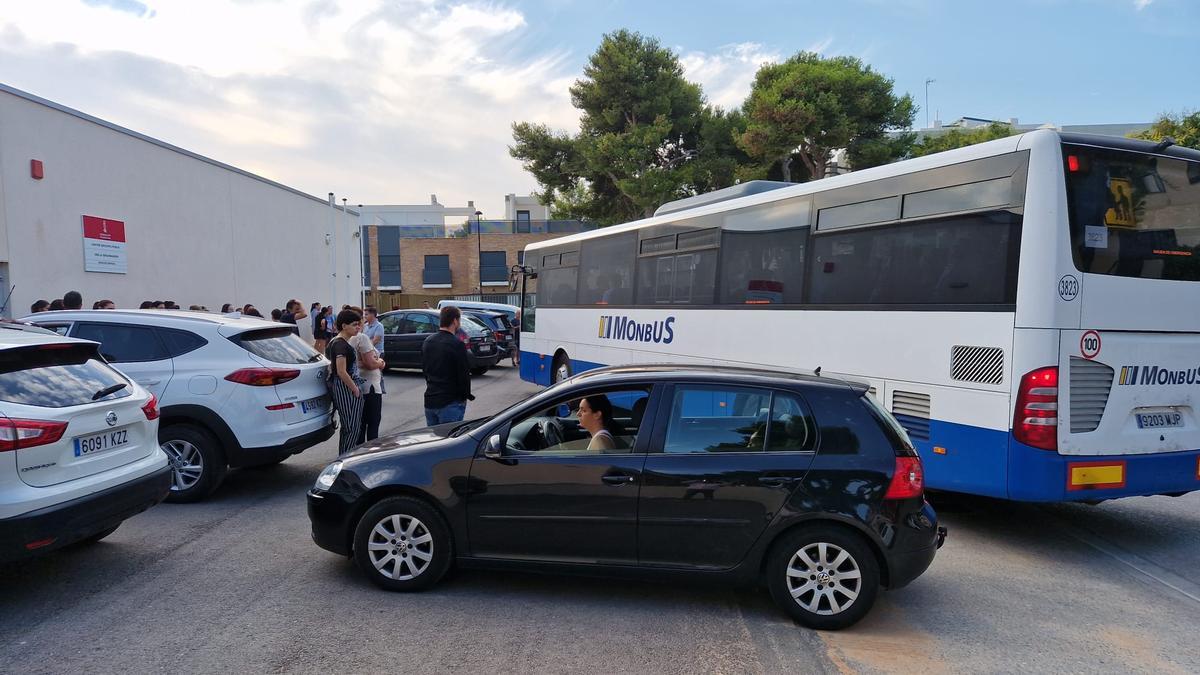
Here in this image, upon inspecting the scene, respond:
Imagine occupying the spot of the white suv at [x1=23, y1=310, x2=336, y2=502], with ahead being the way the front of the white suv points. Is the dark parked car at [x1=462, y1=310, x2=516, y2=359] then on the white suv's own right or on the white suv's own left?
on the white suv's own right

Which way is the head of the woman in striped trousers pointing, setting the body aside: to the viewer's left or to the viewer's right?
to the viewer's right

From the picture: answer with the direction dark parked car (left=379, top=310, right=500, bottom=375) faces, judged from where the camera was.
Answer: facing away from the viewer and to the left of the viewer

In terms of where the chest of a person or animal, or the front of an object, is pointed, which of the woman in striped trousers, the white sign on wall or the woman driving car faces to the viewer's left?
the woman driving car

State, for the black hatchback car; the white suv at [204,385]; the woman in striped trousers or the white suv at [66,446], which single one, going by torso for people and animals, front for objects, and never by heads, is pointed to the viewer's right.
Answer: the woman in striped trousers

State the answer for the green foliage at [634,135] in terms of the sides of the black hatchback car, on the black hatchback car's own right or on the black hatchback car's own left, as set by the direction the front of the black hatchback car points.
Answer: on the black hatchback car's own right

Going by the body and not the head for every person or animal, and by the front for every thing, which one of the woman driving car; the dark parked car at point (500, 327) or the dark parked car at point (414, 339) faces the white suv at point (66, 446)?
the woman driving car

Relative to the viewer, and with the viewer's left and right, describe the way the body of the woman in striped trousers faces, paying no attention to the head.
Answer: facing to the right of the viewer

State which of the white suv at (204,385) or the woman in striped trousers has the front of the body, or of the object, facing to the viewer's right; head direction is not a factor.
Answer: the woman in striped trousers

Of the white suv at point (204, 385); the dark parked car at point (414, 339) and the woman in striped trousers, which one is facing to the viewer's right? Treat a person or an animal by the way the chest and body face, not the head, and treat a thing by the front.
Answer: the woman in striped trousers

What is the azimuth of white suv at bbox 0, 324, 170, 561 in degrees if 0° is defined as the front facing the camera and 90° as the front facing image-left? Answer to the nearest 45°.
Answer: approximately 135°
